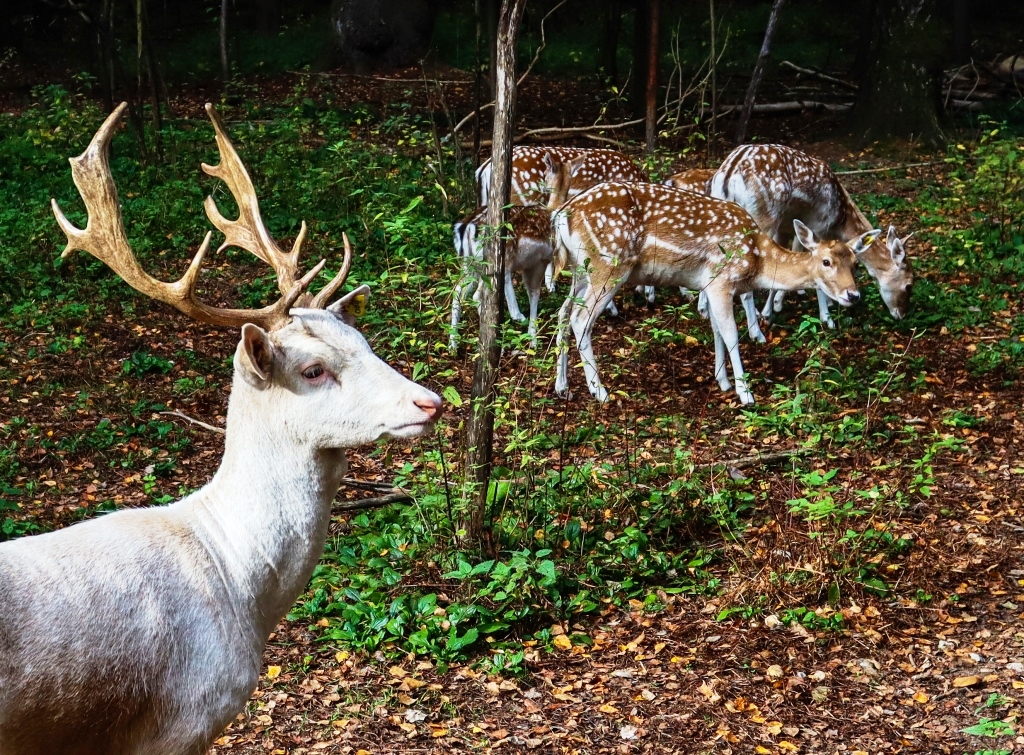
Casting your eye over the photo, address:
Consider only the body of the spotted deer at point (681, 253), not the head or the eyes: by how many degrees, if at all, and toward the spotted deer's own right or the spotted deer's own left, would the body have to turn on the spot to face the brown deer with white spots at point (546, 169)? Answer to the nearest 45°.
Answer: approximately 135° to the spotted deer's own left

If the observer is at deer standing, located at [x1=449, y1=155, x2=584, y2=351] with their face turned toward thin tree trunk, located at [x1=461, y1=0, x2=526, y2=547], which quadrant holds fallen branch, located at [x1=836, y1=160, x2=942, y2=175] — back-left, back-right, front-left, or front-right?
back-left

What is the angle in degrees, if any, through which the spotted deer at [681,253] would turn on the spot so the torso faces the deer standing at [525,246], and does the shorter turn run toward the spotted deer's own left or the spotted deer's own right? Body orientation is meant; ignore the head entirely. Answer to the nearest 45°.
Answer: approximately 180°

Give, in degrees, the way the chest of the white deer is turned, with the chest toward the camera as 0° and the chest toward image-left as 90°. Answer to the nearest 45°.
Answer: approximately 270°

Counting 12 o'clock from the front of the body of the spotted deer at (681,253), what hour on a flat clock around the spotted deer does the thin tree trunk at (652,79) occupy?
The thin tree trunk is roughly at 9 o'clock from the spotted deer.

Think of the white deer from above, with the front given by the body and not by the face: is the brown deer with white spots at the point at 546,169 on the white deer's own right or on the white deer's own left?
on the white deer's own left

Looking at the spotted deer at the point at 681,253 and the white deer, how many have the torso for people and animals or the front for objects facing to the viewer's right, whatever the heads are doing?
2

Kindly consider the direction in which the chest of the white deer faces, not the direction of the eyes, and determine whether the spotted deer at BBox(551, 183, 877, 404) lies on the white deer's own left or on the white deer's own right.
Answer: on the white deer's own left

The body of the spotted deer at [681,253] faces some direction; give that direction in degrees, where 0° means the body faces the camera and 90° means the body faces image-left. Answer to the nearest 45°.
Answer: approximately 270°

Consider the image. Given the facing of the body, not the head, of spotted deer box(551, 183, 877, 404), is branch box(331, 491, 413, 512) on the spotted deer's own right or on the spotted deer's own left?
on the spotted deer's own right

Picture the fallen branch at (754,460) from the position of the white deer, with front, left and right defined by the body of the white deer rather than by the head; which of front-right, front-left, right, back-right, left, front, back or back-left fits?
front-left

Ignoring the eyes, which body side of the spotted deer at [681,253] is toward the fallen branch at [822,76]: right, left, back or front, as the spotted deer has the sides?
left
